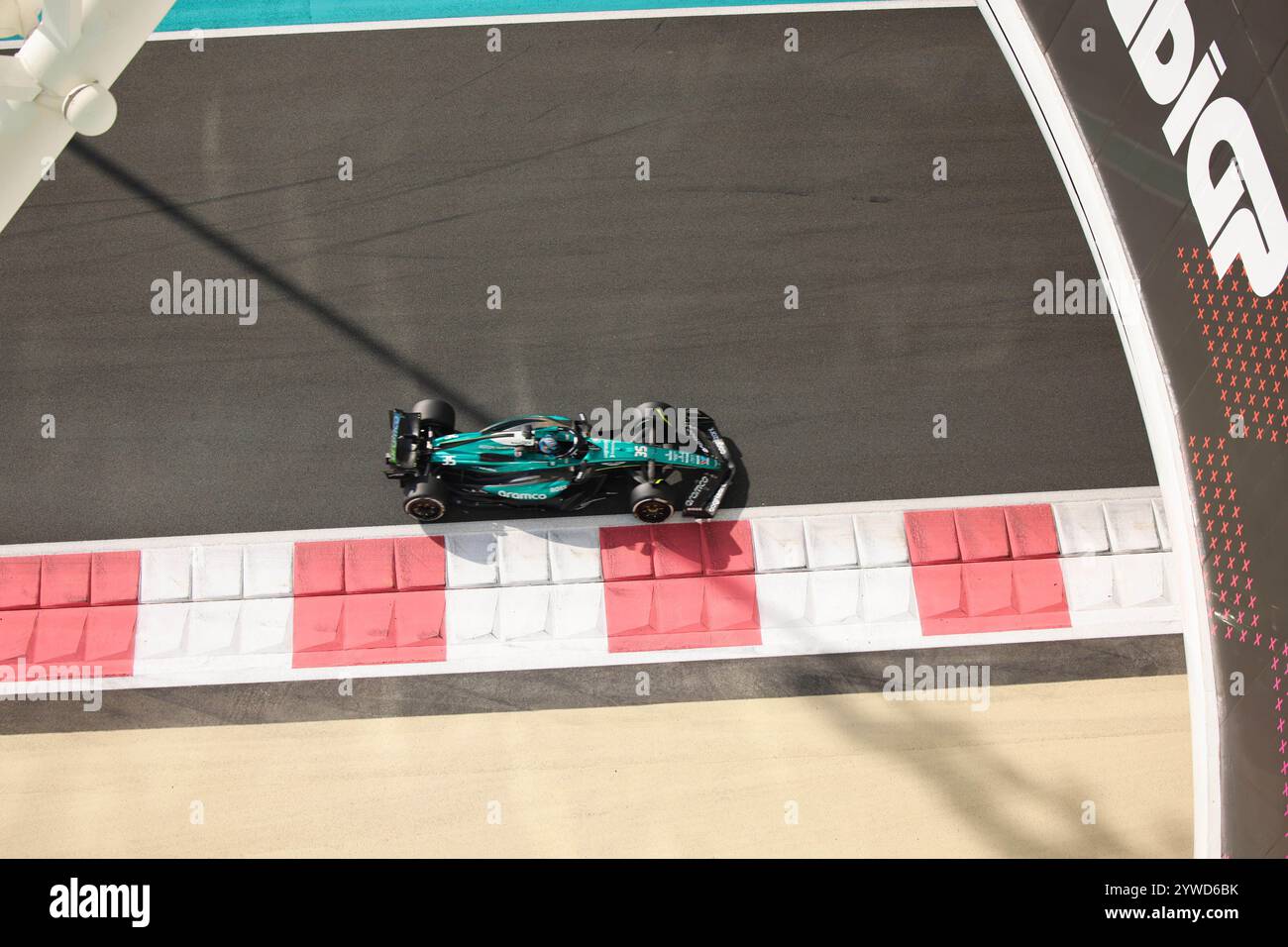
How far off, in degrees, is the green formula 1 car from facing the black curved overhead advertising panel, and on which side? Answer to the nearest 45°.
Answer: approximately 45° to its right

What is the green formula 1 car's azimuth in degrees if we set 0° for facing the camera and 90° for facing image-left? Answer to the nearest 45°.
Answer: approximately 270°
